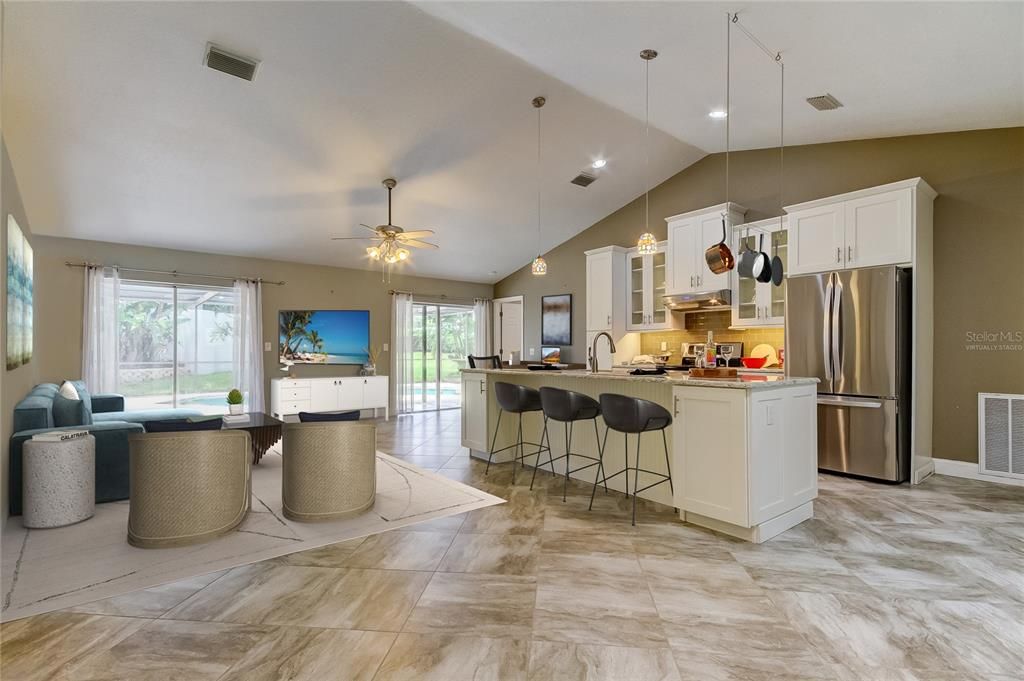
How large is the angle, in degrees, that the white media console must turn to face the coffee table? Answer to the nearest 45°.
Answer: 0° — it already faces it

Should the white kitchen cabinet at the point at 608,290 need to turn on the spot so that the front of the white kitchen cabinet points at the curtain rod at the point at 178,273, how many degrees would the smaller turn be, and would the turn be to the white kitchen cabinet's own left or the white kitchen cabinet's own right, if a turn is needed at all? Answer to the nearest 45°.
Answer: approximately 45° to the white kitchen cabinet's own right

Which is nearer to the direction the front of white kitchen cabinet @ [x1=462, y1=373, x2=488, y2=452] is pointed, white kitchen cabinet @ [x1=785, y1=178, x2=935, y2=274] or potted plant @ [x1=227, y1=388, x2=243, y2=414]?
the potted plant

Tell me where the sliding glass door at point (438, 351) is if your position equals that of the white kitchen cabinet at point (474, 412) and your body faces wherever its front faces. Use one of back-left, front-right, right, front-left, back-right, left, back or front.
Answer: back-right

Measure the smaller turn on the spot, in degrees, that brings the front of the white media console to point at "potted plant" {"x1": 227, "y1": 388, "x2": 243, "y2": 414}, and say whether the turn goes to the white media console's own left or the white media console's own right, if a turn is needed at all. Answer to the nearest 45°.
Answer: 0° — it already faces it

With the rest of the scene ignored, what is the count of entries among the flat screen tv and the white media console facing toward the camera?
2

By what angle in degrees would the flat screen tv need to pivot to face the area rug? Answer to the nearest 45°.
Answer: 0° — it already faces it

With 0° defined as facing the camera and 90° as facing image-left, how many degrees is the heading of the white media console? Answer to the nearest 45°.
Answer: approximately 0°

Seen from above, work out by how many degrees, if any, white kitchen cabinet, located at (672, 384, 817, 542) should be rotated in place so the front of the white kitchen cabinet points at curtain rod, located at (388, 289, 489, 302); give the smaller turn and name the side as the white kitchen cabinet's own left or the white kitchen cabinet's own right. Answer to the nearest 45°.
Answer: approximately 90° to the white kitchen cabinet's own right

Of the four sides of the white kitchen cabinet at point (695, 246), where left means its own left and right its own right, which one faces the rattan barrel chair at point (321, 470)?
front
